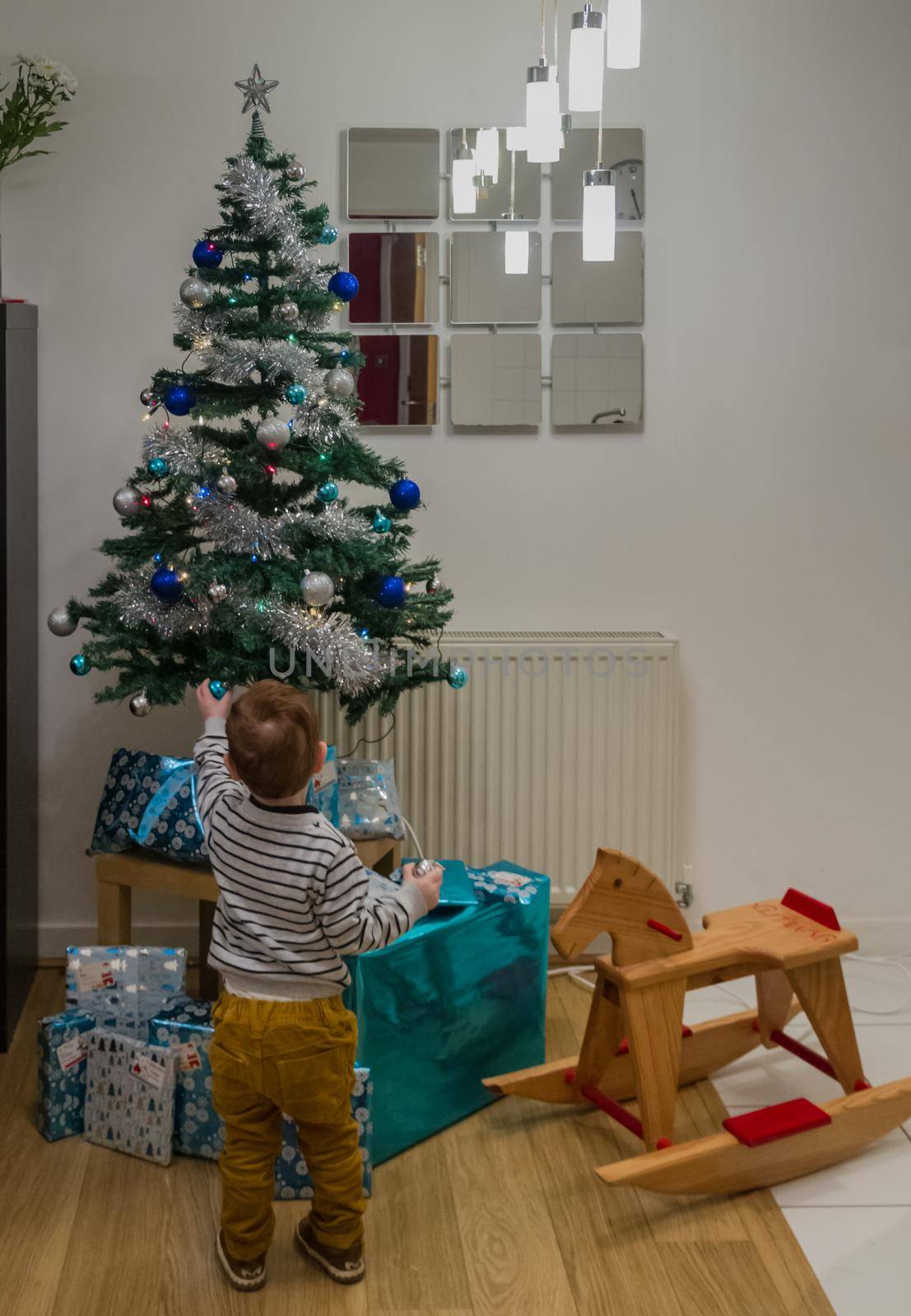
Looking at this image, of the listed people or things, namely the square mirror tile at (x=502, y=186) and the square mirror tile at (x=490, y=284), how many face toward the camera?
2

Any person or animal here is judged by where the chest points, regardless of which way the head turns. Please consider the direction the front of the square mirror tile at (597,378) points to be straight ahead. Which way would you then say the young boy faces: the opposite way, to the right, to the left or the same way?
the opposite way

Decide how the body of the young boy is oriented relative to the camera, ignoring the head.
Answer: away from the camera

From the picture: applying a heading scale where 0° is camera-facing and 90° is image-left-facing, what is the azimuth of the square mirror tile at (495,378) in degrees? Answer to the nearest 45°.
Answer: approximately 0°
